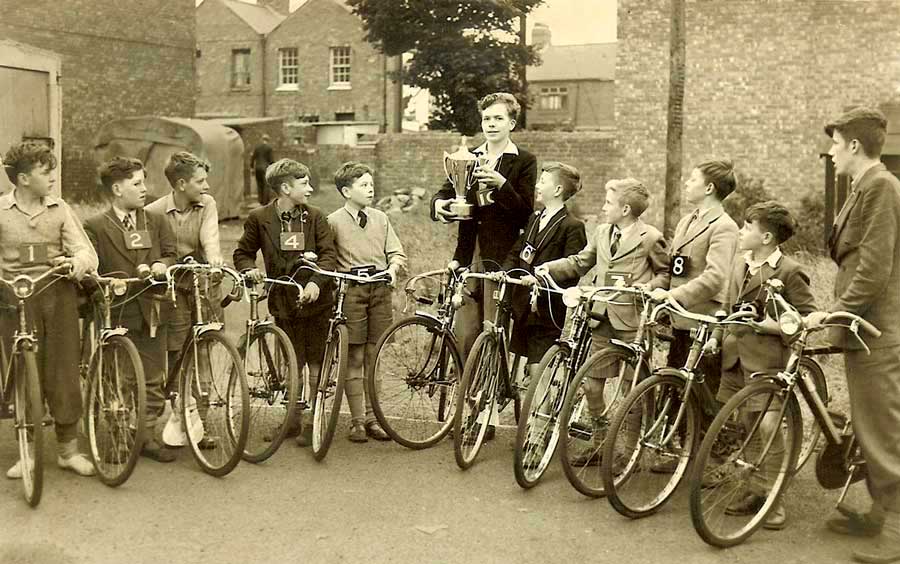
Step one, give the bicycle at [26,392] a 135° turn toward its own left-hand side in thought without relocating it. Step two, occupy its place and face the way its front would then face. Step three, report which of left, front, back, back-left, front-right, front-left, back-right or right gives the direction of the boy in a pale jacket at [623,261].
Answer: front-right

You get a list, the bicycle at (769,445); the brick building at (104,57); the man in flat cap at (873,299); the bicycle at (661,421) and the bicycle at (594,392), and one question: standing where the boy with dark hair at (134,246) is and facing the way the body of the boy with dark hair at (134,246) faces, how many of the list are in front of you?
4

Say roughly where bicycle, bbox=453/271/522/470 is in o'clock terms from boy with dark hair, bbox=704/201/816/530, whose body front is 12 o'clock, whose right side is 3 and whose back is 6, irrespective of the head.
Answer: The bicycle is roughly at 2 o'clock from the boy with dark hair.

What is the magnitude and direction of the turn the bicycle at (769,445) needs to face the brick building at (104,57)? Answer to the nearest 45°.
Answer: approximately 90° to its right

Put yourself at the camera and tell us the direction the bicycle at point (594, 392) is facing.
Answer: facing the viewer and to the left of the viewer

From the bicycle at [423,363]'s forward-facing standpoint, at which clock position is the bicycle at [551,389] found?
the bicycle at [551,389] is roughly at 9 o'clock from the bicycle at [423,363].

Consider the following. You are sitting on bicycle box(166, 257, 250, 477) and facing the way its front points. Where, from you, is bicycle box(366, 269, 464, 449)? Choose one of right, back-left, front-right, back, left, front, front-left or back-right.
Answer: front-left

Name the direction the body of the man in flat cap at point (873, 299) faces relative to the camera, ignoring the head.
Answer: to the viewer's left

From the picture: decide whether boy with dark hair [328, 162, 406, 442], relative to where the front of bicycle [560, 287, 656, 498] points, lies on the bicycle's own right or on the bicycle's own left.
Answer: on the bicycle's own right

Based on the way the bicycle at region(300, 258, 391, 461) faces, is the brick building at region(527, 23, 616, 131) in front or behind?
behind

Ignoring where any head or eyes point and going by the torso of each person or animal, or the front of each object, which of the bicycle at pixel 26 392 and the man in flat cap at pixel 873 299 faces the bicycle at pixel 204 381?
the man in flat cap
